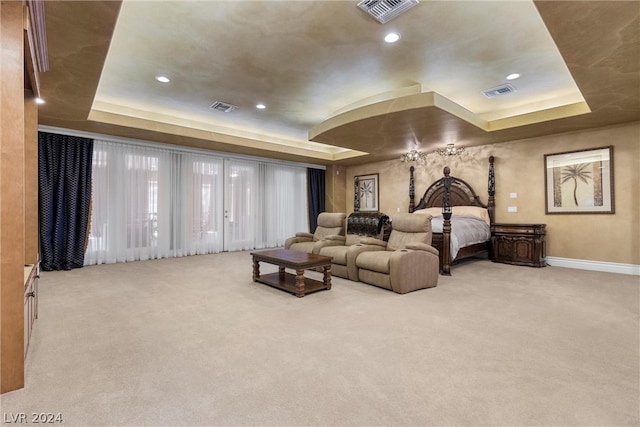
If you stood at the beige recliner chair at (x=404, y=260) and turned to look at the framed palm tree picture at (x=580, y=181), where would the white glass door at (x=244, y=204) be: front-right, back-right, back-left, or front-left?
back-left

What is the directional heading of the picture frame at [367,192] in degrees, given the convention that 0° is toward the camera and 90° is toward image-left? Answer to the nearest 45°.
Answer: approximately 45°

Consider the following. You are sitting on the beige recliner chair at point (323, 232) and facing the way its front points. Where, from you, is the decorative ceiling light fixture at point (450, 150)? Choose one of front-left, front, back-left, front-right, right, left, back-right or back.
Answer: back-left

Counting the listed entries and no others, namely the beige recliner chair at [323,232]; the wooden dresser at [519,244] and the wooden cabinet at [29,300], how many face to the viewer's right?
1

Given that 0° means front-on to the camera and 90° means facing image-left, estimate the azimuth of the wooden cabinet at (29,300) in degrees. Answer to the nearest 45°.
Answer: approximately 270°

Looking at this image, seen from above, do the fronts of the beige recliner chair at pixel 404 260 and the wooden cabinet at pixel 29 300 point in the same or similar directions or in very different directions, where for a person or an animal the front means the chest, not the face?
very different directions

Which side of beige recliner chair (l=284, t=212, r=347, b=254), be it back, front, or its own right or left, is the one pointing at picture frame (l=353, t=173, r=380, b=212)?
back

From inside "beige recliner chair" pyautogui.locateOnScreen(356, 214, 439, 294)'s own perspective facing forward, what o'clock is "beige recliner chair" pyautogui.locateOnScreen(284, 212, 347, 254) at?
"beige recliner chair" pyautogui.locateOnScreen(284, 212, 347, 254) is roughly at 3 o'clock from "beige recliner chair" pyautogui.locateOnScreen(356, 214, 439, 294).

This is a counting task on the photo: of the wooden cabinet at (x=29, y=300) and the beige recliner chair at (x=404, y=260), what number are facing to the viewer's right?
1

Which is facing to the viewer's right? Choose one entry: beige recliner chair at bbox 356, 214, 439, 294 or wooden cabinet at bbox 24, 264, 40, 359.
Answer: the wooden cabinet

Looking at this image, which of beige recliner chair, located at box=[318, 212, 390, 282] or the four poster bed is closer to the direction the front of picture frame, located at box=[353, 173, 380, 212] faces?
the beige recliner chair
